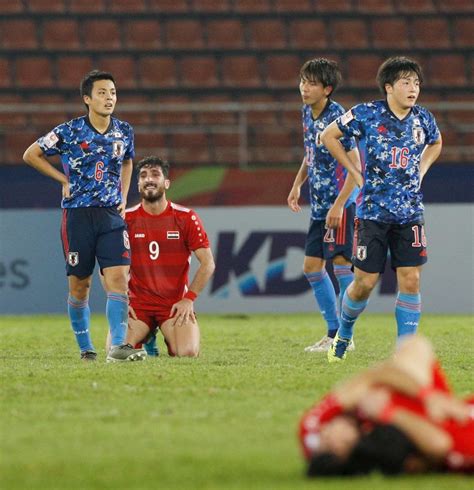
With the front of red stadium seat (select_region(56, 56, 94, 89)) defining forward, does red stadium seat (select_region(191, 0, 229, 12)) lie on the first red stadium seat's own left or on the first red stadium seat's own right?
on the first red stadium seat's own left

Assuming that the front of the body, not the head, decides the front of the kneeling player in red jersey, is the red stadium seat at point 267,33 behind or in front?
behind

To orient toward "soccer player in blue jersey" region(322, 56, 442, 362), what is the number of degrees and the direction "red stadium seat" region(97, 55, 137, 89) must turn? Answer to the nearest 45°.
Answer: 0° — it already faces them

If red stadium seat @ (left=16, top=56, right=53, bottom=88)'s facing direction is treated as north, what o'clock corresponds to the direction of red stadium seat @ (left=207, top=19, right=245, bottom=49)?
red stadium seat @ (left=207, top=19, right=245, bottom=49) is roughly at 9 o'clock from red stadium seat @ (left=16, top=56, right=53, bottom=88).

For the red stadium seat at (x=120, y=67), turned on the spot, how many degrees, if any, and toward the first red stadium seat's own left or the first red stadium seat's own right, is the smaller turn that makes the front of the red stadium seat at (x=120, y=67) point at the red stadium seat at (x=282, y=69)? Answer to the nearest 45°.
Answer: approximately 90° to the first red stadium seat's own left

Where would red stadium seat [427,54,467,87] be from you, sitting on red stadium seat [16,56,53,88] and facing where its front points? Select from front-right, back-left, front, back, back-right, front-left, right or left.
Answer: left

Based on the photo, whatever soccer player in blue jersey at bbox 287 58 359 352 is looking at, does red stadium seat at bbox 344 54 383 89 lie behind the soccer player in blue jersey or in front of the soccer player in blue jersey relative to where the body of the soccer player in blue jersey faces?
behind

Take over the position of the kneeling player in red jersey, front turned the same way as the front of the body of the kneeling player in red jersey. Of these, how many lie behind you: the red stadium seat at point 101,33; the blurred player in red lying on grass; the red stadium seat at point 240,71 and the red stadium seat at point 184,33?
3

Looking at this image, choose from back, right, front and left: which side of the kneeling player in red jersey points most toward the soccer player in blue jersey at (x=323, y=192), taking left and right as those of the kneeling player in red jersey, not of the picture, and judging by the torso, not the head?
left

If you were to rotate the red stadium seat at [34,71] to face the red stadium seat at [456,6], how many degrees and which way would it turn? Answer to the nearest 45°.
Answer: approximately 90° to its left

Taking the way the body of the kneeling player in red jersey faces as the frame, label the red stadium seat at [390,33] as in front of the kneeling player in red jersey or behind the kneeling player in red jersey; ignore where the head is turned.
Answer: behind

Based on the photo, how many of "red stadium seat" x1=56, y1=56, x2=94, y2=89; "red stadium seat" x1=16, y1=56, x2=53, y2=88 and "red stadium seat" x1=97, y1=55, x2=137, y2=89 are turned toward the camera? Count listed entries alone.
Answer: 3

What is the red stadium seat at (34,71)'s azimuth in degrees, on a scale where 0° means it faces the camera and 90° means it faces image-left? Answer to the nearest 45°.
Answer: approximately 0°

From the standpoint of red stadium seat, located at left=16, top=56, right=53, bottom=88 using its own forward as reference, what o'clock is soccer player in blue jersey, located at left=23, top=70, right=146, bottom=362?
The soccer player in blue jersey is roughly at 12 o'clock from the red stadium seat.
